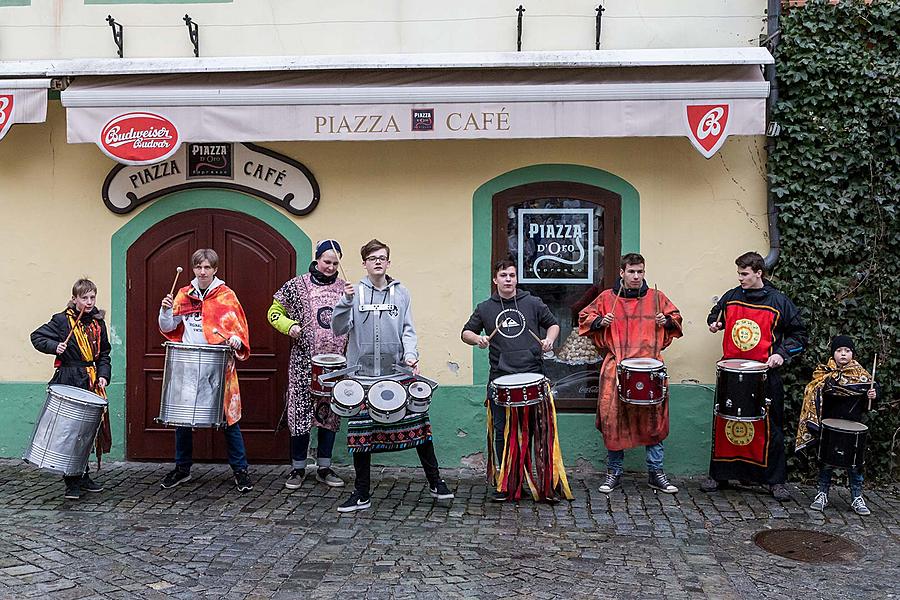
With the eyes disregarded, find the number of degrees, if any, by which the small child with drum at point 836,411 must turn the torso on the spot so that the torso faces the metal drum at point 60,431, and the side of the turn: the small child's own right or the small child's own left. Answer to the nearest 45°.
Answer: approximately 45° to the small child's own right

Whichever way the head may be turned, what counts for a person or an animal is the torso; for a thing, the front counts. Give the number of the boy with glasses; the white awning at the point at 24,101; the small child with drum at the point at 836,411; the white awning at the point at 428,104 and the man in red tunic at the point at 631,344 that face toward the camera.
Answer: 5

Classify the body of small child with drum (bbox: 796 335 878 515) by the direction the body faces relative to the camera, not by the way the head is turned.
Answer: toward the camera

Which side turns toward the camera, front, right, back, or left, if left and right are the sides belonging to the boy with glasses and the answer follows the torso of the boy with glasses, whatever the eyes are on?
front

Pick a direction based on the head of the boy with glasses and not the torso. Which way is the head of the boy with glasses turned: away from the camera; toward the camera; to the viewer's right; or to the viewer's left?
toward the camera

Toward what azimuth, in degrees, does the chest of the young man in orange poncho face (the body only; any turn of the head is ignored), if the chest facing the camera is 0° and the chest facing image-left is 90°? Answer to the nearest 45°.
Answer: approximately 0°

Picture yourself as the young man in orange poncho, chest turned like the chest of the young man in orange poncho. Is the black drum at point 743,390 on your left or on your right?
on your left

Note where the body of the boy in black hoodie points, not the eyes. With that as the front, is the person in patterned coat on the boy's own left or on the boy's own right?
on the boy's own right

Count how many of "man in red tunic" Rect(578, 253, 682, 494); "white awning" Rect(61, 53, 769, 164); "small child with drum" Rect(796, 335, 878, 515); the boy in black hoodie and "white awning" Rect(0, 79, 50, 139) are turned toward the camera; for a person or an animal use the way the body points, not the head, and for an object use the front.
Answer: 5

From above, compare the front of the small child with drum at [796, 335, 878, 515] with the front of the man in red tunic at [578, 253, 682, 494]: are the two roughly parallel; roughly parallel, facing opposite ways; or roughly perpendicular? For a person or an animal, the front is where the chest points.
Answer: roughly parallel

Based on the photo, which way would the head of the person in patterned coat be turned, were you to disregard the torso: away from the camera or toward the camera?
toward the camera

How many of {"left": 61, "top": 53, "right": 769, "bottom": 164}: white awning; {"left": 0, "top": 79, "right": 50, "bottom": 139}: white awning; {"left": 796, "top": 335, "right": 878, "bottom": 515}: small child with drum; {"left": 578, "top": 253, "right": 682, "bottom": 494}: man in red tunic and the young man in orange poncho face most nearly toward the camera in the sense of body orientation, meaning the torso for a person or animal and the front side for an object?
5

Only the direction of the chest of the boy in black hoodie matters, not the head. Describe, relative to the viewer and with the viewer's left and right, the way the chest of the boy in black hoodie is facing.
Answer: facing the viewer

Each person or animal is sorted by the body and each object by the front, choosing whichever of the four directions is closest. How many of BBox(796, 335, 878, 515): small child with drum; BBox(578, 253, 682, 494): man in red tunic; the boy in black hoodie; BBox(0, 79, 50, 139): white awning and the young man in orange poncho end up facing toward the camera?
5
